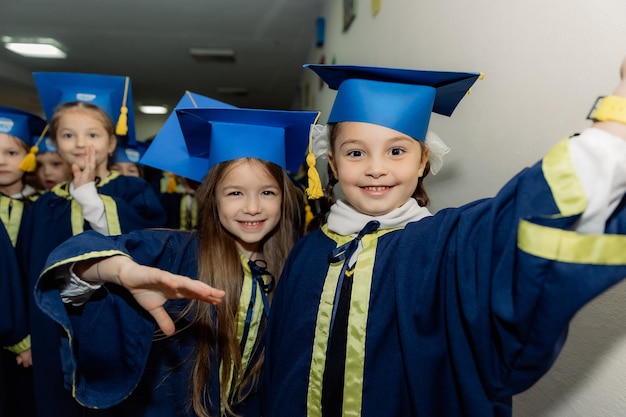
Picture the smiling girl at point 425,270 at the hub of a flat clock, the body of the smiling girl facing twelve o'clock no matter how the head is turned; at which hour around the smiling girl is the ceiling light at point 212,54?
The ceiling light is roughly at 5 o'clock from the smiling girl.

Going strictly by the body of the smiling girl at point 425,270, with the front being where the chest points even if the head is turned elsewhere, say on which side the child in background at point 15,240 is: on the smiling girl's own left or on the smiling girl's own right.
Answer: on the smiling girl's own right

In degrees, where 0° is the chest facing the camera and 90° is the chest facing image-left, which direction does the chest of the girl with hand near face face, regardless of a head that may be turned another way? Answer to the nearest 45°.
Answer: approximately 0°

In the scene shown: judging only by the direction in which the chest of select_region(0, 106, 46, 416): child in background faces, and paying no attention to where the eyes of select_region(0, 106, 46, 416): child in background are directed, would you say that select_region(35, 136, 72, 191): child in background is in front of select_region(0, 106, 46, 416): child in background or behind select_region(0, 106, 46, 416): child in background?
behind

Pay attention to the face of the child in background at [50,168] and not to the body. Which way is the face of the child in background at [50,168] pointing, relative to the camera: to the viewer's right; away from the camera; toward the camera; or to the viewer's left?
toward the camera

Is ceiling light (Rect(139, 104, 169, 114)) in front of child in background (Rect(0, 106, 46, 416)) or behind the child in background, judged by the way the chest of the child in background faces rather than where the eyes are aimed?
behind

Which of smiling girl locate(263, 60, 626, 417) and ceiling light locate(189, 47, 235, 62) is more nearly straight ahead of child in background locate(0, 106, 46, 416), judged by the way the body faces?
the smiling girl

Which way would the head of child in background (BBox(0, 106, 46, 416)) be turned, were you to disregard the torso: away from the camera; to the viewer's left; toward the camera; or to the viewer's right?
toward the camera

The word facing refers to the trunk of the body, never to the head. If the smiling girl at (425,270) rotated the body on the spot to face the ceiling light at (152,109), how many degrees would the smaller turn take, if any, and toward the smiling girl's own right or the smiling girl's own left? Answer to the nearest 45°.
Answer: approximately 135° to the smiling girl's own right

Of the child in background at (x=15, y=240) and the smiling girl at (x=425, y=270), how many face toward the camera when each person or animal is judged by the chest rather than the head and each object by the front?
2

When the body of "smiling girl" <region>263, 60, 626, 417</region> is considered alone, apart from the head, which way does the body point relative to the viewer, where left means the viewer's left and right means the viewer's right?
facing the viewer

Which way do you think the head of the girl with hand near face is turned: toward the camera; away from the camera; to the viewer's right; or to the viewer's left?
toward the camera

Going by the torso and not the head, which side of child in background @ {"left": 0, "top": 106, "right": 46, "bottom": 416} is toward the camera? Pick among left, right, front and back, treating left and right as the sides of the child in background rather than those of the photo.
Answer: front
